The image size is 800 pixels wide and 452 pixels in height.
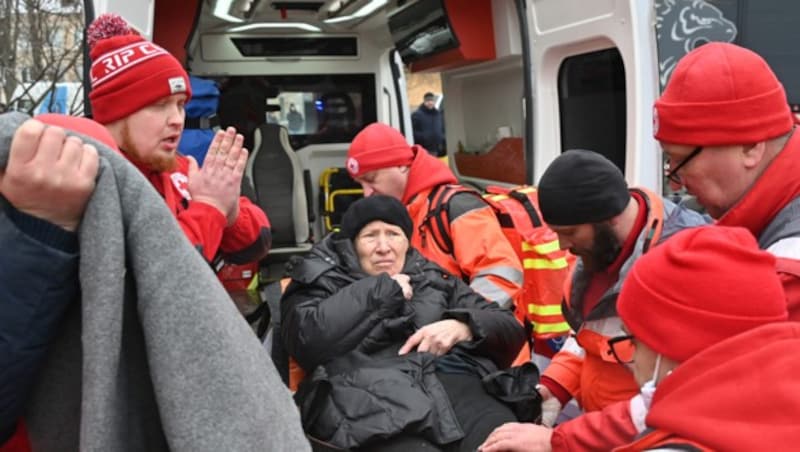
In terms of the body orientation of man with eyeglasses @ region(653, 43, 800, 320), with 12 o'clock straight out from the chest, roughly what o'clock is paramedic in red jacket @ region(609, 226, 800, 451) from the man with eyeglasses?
The paramedic in red jacket is roughly at 9 o'clock from the man with eyeglasses.

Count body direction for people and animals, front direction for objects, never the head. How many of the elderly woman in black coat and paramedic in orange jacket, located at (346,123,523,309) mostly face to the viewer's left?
1

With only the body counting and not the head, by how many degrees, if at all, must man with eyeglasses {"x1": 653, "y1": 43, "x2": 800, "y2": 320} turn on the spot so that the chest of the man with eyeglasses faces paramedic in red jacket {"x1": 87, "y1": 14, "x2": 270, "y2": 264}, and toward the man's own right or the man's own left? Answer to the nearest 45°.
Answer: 0° — they already face them

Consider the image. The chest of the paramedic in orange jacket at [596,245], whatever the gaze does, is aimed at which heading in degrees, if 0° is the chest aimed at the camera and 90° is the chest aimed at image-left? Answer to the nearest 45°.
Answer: approximately 45°

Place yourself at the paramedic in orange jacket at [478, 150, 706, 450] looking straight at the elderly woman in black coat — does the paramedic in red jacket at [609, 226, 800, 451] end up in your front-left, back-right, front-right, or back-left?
back-left

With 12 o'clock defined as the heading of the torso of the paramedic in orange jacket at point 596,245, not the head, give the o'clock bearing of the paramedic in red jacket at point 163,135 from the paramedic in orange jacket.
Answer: The paramedic in red jacket is roughly at 1 o'clock from the paramedic in orange jacket.

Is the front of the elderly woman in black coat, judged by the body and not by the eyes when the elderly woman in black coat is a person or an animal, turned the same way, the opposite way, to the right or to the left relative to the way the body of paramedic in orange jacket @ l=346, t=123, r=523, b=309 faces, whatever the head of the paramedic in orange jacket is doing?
to the left

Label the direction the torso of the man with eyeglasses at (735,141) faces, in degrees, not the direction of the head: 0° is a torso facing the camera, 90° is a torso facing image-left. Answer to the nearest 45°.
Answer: approximately 90°

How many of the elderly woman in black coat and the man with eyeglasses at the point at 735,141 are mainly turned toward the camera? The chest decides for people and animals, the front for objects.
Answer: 1

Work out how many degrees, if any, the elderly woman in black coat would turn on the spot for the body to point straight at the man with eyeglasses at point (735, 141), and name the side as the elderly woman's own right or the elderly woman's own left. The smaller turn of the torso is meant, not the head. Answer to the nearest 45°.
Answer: approximately 45° to the elderly woman's own left

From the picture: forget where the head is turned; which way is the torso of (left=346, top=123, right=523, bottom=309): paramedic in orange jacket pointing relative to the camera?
to the viewer's left

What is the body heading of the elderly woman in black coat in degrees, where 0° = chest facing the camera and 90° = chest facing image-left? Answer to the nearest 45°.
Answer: approximately 0°
